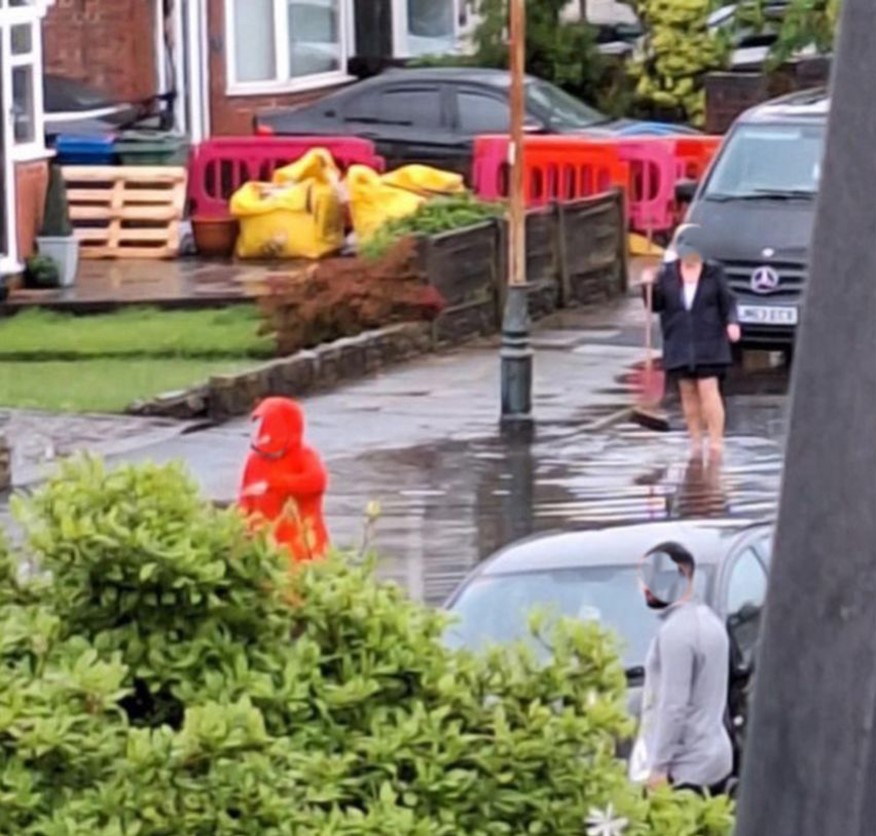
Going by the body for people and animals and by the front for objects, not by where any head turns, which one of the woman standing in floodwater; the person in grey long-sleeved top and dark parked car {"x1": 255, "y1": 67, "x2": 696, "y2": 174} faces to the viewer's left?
the person in grey long-sleeved top

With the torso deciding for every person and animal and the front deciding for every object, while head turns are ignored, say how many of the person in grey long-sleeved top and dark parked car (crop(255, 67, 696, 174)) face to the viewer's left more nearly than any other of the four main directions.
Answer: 1

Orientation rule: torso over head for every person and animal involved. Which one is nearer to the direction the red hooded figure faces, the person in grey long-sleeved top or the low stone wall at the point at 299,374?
the person in grey long-sleeved top

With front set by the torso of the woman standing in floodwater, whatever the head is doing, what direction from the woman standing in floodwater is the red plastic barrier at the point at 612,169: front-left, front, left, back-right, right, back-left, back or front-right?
back

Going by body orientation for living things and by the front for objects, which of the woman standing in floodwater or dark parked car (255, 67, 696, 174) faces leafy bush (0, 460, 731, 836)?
the woman standing in floodwater

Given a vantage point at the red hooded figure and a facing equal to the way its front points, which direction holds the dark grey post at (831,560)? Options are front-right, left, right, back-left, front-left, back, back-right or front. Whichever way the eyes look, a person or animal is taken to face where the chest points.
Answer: front-left

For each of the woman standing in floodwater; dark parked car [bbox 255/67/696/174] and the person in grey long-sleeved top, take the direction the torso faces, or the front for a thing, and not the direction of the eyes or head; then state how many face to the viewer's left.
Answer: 1

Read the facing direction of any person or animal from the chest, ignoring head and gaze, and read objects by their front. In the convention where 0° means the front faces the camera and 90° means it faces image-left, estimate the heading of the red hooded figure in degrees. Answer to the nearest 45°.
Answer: approximately 45°

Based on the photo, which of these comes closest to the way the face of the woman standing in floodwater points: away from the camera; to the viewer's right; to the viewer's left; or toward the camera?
toward the camera

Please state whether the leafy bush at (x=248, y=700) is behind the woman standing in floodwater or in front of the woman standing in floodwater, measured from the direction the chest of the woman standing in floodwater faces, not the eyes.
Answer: in front

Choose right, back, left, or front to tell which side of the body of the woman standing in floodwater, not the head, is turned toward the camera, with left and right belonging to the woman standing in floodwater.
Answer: front

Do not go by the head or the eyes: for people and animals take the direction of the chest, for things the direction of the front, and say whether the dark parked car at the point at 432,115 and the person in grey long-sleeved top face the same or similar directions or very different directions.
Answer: very different directions

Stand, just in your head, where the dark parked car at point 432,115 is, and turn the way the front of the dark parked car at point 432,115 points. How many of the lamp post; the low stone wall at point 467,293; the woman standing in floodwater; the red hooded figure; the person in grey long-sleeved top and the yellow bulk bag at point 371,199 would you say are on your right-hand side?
6

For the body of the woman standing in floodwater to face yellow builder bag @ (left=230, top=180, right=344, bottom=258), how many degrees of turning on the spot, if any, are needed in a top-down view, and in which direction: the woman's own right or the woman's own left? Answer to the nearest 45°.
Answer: approximately 135° to the woman's own right
